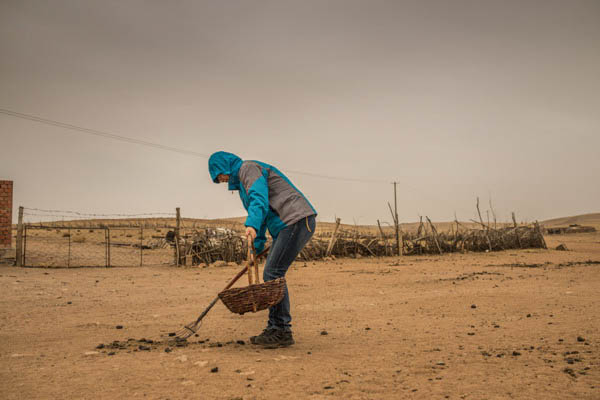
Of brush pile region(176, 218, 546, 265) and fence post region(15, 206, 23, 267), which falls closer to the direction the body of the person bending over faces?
the fence post

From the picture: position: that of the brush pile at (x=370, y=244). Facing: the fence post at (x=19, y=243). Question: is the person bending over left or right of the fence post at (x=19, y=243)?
left

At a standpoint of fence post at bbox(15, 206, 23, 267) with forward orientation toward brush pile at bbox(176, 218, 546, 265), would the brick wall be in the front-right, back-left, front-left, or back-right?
back-left

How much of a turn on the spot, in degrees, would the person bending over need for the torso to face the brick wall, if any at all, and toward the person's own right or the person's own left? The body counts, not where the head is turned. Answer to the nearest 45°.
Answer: approximately 45° to the person's own right

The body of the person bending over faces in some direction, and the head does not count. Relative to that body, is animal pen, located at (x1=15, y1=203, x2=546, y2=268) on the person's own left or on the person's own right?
on the person's own right

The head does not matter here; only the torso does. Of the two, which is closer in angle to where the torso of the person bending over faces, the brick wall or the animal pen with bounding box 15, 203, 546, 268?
the brick wall

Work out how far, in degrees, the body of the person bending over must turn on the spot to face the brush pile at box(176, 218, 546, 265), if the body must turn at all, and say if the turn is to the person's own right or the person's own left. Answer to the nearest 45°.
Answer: approximately 90° to the person's own right

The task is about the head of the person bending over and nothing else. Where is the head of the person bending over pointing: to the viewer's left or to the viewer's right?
to the viewer's left

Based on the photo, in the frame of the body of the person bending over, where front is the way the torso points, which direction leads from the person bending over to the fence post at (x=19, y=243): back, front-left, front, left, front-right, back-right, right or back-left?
front-right

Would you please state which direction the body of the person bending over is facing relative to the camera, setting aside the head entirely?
to the viewer's left
